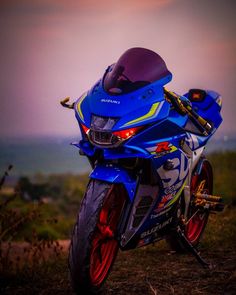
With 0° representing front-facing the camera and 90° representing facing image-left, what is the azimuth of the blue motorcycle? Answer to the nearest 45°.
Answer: approximately 45°
